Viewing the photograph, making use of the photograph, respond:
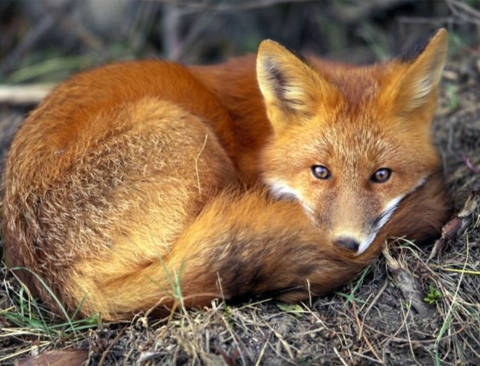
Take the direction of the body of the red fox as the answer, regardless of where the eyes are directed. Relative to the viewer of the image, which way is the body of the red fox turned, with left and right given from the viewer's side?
facing the viewer and to the right of the viewer

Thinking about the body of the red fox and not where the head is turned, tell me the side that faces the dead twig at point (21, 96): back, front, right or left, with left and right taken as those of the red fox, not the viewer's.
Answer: back
